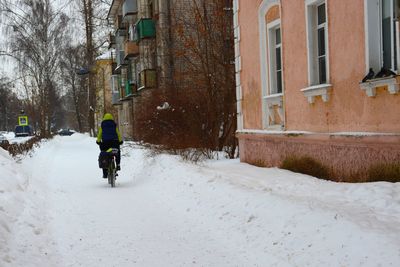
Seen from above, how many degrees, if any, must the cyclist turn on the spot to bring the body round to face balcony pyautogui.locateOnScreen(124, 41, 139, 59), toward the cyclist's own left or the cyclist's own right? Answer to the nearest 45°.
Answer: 0° — they already face it

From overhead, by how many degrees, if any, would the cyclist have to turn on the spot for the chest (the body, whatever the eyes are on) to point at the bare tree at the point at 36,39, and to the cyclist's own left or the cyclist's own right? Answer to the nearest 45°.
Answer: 0° — they already face it

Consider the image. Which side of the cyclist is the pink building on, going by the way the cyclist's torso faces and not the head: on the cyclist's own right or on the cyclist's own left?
on the cyclist's own right

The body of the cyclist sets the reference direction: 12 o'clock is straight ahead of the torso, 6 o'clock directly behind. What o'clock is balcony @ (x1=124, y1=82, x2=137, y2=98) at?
The balcony is roughly at 12 o'clock from the cyclist.

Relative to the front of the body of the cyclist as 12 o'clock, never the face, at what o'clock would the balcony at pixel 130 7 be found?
The balcony is roughly at 12 o'clock from the cyclist.

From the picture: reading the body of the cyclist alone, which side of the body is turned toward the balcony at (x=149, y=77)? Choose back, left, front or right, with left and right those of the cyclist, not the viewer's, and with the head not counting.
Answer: front

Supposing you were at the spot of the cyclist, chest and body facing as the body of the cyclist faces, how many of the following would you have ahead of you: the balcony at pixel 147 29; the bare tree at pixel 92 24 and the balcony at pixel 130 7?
3

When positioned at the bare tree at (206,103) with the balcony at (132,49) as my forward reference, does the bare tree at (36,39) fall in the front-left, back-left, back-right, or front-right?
front-left

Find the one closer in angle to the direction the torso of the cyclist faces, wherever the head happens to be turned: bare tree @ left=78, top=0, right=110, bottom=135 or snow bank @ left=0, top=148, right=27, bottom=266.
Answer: the bare tree

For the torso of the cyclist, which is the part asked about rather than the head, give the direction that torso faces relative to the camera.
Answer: away from the camera

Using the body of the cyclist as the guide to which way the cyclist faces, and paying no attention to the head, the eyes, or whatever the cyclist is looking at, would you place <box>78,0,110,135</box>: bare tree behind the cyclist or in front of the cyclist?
in front

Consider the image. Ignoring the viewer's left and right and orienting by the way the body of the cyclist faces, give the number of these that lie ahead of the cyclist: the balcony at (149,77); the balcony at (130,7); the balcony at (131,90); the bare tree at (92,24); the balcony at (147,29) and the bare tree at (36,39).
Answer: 6

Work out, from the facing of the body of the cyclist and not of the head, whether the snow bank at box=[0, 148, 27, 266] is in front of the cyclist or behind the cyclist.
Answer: behind

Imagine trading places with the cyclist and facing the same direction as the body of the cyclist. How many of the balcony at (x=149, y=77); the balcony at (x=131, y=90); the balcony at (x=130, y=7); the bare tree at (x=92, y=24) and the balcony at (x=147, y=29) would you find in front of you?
5
